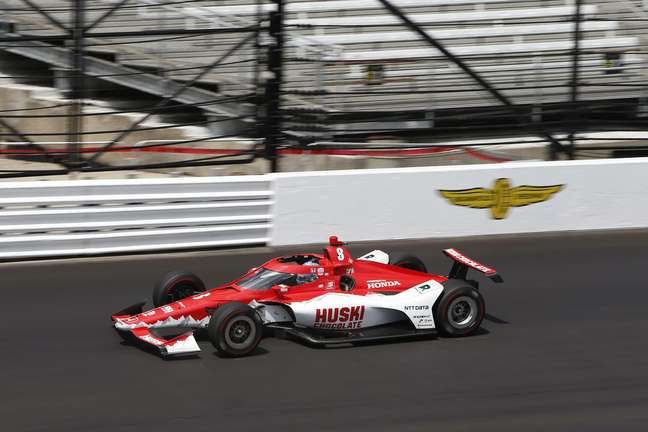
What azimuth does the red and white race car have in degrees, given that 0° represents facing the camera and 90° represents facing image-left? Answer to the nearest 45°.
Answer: approximately 45°

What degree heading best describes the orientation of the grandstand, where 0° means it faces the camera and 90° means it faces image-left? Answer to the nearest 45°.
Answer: approximately 0°
